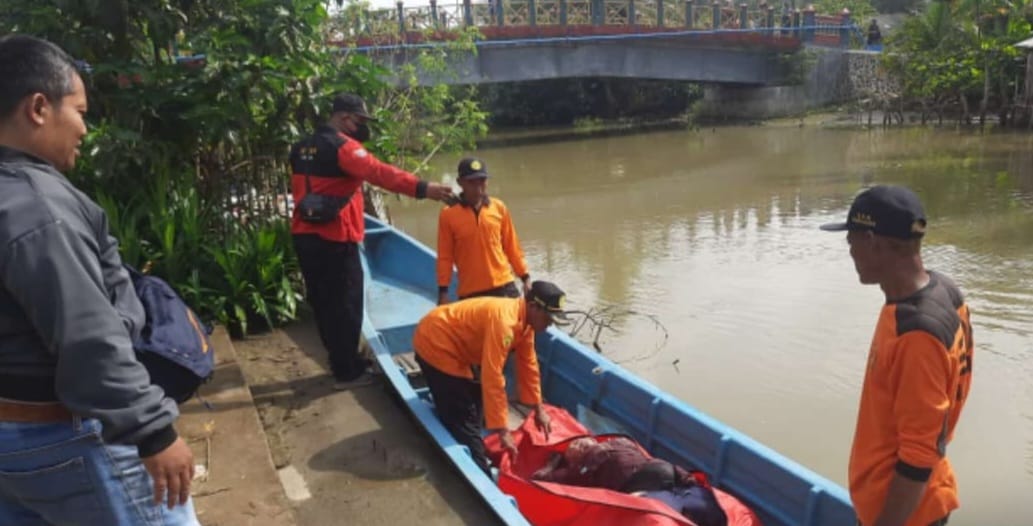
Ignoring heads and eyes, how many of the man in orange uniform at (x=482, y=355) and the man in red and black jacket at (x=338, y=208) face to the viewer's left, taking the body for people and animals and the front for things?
0

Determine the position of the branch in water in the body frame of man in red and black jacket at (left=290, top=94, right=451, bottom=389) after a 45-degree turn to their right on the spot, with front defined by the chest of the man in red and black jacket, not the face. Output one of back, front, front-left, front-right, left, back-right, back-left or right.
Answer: front-left

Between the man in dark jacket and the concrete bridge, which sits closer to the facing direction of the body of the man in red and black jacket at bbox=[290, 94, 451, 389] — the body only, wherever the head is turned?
the concrete bridge

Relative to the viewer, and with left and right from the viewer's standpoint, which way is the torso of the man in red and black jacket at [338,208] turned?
facing away from the viewer and to the right of the viewer

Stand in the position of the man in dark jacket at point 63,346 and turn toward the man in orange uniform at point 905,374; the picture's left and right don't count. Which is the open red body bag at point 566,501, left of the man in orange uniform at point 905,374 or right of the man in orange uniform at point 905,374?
left

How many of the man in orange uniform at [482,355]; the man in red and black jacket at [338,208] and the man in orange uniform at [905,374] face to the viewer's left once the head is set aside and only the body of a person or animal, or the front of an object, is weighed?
1

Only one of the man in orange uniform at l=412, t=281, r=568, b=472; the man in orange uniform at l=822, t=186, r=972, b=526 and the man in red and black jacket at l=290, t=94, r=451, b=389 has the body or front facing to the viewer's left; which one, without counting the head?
the man in orange uniform at l=822, t=186, r=972, b=526

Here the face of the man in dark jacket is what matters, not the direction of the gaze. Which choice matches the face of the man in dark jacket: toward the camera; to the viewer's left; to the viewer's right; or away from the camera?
to the viewer's right

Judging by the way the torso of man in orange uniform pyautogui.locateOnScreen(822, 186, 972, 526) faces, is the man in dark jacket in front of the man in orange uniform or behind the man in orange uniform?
in front

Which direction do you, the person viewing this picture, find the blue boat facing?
facing away from the viewer and to the left of the viewer

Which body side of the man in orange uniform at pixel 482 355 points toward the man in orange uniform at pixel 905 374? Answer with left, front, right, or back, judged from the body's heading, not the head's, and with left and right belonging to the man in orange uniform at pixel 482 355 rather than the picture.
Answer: front

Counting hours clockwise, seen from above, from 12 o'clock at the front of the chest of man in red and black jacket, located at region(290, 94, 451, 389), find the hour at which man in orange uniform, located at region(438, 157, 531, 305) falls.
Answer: man in orange uniform, located at region(438, 157, 531, 305) is roughly at 1 o'clock from man in red and black jacket, located at region(290, 94, 451, 389).

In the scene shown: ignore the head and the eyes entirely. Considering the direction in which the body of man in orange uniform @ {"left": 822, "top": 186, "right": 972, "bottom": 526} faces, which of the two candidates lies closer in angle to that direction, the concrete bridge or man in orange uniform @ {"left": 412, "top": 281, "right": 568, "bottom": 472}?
the man in orange uniform

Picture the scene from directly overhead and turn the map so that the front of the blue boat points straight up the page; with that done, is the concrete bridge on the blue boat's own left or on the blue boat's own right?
on the blue boat's own right

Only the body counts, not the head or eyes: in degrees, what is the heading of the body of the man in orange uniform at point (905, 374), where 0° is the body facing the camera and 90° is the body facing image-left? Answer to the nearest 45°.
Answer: approximately 90°
